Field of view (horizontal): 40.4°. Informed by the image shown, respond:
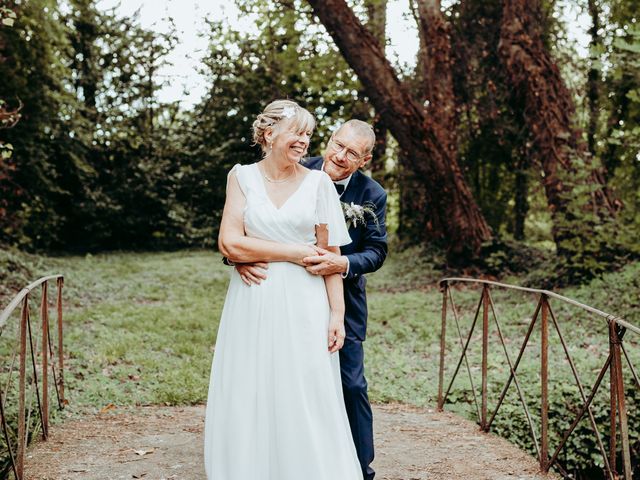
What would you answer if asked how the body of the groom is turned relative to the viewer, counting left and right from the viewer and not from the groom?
facing the viewer and to the left of the viewer

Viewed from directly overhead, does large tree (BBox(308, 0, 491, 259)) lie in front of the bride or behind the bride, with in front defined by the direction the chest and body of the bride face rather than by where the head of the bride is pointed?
behind

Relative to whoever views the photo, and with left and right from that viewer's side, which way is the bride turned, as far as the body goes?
facing the viewer

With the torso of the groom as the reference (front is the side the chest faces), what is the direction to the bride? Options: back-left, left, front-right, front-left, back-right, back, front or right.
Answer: front

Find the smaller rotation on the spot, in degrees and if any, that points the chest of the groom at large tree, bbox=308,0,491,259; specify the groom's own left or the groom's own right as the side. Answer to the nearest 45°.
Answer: approximately 135° to the groom's own right

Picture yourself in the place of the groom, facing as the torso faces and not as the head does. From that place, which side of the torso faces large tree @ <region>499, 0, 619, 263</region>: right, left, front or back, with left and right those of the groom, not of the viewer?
back

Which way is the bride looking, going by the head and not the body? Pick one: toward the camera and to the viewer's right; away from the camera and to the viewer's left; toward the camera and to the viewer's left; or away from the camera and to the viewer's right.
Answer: toward the camera and to the viewer's right

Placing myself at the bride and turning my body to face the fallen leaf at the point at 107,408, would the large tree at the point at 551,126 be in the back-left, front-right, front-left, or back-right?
front-right

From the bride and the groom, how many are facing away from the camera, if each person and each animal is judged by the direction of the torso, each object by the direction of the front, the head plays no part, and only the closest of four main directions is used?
0

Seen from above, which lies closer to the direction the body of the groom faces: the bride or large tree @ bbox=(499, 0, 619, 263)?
the bride

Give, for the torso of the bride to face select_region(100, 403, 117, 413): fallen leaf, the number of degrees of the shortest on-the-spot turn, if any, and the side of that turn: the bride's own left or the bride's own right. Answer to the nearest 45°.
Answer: approximately 135° to the bride's own right

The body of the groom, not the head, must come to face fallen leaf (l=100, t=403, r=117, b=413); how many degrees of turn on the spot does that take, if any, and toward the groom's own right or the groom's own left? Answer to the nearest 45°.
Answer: approximately 90° to the groom's own right

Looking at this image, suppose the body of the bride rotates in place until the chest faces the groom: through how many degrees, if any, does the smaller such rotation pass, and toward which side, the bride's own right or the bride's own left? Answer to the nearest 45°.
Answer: approximately 135° to the bride's own left
